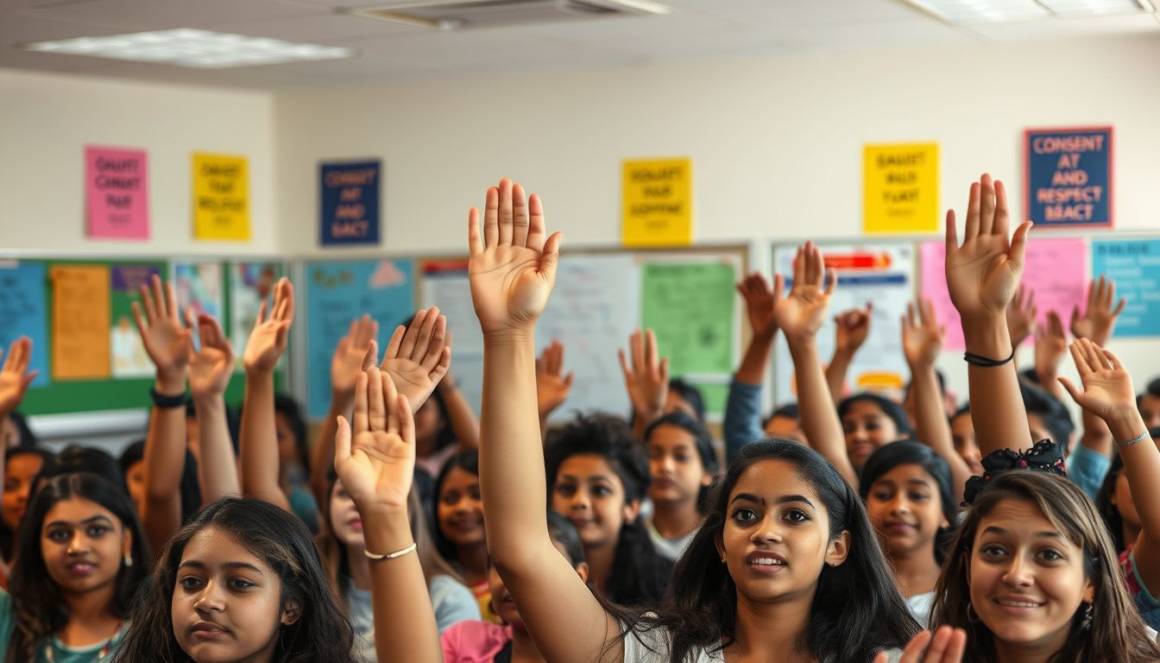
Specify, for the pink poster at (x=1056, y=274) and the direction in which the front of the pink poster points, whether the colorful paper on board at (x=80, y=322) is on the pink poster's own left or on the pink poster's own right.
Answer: on the pink poster's own right

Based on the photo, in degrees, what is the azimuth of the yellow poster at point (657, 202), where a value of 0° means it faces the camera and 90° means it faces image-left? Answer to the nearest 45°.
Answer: approximately 0°

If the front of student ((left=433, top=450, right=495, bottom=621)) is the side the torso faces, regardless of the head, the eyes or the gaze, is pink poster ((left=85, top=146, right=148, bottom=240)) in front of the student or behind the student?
behind

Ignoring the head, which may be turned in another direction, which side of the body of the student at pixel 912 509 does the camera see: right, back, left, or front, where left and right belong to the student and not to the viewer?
front

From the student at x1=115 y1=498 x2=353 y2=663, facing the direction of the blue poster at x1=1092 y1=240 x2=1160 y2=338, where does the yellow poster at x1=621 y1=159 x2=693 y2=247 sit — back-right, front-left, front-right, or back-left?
front-left

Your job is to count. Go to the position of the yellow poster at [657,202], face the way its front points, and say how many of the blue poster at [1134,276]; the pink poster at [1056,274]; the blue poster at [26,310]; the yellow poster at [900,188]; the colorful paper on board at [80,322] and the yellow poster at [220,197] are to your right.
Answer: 3

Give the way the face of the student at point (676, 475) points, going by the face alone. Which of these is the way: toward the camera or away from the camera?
toward the camera

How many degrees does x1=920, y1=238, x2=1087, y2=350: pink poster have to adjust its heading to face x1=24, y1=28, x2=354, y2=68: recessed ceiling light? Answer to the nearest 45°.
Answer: approximately 90° to its right

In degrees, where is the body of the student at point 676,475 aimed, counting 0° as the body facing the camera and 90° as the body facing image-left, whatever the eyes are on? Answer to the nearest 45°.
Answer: approximately 45°

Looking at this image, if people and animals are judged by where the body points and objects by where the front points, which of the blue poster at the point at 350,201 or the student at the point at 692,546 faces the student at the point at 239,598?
the blue poster

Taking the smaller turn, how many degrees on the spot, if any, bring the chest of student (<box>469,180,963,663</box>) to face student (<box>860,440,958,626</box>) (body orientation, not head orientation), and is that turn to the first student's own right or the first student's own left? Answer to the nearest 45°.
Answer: approximately 135° to the first student's own left

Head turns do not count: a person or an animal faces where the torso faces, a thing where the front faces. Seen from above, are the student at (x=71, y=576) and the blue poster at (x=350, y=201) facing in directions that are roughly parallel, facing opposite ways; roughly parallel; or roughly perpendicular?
roughly parallel

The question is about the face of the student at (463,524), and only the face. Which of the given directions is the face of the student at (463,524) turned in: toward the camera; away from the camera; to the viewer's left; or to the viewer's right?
toward the camera

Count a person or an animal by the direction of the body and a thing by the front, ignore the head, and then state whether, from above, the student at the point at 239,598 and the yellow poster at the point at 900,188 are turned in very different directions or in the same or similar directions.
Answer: same or similar directions

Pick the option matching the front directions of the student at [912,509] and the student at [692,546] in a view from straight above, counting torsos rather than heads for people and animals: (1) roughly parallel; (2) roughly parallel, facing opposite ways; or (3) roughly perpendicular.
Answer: roughly parallel

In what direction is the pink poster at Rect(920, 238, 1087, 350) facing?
toward the camera

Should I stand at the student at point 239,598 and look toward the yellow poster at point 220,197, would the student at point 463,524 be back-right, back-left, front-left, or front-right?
front-right

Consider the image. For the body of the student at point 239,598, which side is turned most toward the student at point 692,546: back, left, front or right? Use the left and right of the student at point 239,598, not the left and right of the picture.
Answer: left

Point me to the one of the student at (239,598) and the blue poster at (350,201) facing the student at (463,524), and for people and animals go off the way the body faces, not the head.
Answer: the blue poster

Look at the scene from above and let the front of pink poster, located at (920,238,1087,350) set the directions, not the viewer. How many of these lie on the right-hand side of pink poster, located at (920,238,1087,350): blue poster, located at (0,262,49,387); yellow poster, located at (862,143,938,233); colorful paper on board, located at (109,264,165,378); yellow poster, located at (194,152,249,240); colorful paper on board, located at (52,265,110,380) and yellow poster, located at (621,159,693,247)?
6

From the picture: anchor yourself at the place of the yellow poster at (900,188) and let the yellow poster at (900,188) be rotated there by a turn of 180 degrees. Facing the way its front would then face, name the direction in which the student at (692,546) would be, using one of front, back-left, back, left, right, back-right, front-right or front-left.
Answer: back

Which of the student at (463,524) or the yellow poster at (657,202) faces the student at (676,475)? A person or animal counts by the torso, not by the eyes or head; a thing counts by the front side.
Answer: the yellow poster

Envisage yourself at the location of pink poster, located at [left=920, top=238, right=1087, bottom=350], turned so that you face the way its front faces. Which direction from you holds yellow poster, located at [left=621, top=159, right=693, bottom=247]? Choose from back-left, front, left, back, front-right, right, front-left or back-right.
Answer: right

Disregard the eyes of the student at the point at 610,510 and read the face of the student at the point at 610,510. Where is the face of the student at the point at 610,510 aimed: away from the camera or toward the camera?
toward the camera
